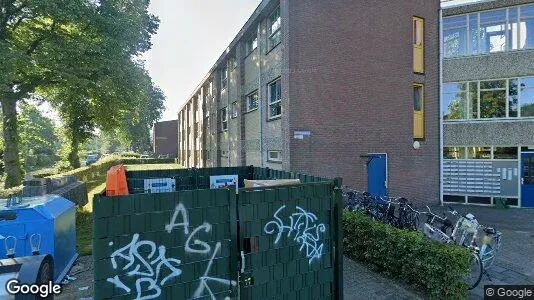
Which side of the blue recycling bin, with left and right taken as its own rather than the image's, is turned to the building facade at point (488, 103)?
left

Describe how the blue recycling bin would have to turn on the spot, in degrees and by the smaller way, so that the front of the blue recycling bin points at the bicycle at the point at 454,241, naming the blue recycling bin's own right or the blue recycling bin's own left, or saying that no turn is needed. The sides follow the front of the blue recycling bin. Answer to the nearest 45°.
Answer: approximately 45° to the blue recycling bin's own left

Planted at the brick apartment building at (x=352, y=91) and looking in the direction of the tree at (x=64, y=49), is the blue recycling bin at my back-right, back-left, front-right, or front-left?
front-left

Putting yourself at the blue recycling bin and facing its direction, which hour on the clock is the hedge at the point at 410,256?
The hedge is roughly at 10 o'clock from the blue recycling bin.

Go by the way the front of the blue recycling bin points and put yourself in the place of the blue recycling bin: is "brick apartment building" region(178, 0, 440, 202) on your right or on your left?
on your left

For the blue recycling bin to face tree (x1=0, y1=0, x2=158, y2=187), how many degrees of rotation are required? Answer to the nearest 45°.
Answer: approximately 180°

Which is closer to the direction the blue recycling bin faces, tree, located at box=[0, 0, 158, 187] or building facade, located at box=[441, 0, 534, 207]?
the building facade

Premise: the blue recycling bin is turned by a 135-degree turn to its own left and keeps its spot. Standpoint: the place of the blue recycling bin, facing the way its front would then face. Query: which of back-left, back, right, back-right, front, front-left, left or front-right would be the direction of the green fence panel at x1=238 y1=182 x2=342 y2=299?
right

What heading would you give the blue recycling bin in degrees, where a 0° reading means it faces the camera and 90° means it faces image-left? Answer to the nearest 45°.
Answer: approximately 0°

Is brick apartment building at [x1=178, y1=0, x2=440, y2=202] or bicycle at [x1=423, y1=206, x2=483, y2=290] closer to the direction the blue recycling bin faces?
the bicycle
